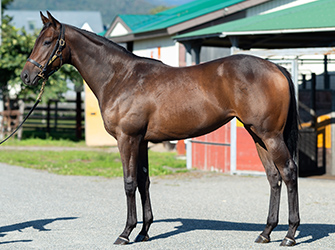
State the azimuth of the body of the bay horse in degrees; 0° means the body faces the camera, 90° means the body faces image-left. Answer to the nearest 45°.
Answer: approximately 90°

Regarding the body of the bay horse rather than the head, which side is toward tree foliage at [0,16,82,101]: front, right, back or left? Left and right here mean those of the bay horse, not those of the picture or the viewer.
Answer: right
